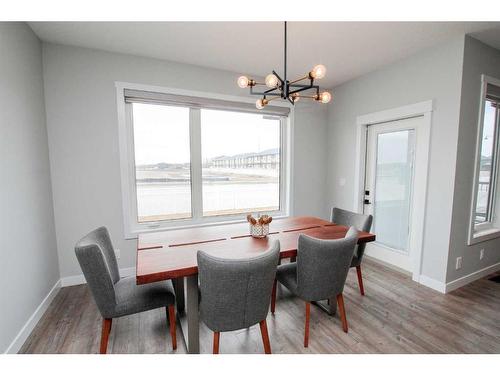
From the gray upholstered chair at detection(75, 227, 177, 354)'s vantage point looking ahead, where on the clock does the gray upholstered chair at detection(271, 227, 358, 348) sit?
the gray upholstered chair at detection(271, 227, 358, 348) is roughly at 1 o'clock from the gray upholstered chair at detection(75, 227, 177, 354).

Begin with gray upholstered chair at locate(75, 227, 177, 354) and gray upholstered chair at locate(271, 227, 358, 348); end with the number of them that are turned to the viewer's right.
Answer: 1

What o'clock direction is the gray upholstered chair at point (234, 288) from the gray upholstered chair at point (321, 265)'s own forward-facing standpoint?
the gray upholstered chair at point (234, 288) is roughly at 9 o'clock from the gray upholstered chair at point (321, 265).

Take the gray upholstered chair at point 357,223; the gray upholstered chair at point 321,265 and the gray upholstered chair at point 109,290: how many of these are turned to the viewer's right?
1

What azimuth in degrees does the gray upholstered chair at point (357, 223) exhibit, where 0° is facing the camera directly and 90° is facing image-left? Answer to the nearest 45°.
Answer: approximately 45°

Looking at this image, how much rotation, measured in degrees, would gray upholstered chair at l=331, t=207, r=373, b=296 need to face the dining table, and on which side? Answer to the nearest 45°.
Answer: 0° — it already faces it

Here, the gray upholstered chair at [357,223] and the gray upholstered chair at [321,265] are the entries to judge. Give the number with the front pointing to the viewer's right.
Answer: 0

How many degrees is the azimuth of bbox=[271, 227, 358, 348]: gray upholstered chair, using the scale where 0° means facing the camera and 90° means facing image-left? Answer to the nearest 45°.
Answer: approximately 135°

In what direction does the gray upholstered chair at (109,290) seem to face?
to the viewer's right

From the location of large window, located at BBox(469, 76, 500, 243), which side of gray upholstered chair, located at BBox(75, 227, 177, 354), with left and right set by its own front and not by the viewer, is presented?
front

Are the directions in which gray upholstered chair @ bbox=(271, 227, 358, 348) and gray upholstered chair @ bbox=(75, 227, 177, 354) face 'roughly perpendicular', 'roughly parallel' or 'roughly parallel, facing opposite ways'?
roughly perpendicular

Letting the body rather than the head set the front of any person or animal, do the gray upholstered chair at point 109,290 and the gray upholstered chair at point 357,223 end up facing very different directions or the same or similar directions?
very different directions

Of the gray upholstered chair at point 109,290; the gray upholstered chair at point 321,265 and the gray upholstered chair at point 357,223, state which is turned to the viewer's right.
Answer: the gray upholstered chair at point 109,290

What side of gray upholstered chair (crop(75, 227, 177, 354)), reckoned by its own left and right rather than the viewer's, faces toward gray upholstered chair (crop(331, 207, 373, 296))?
front
